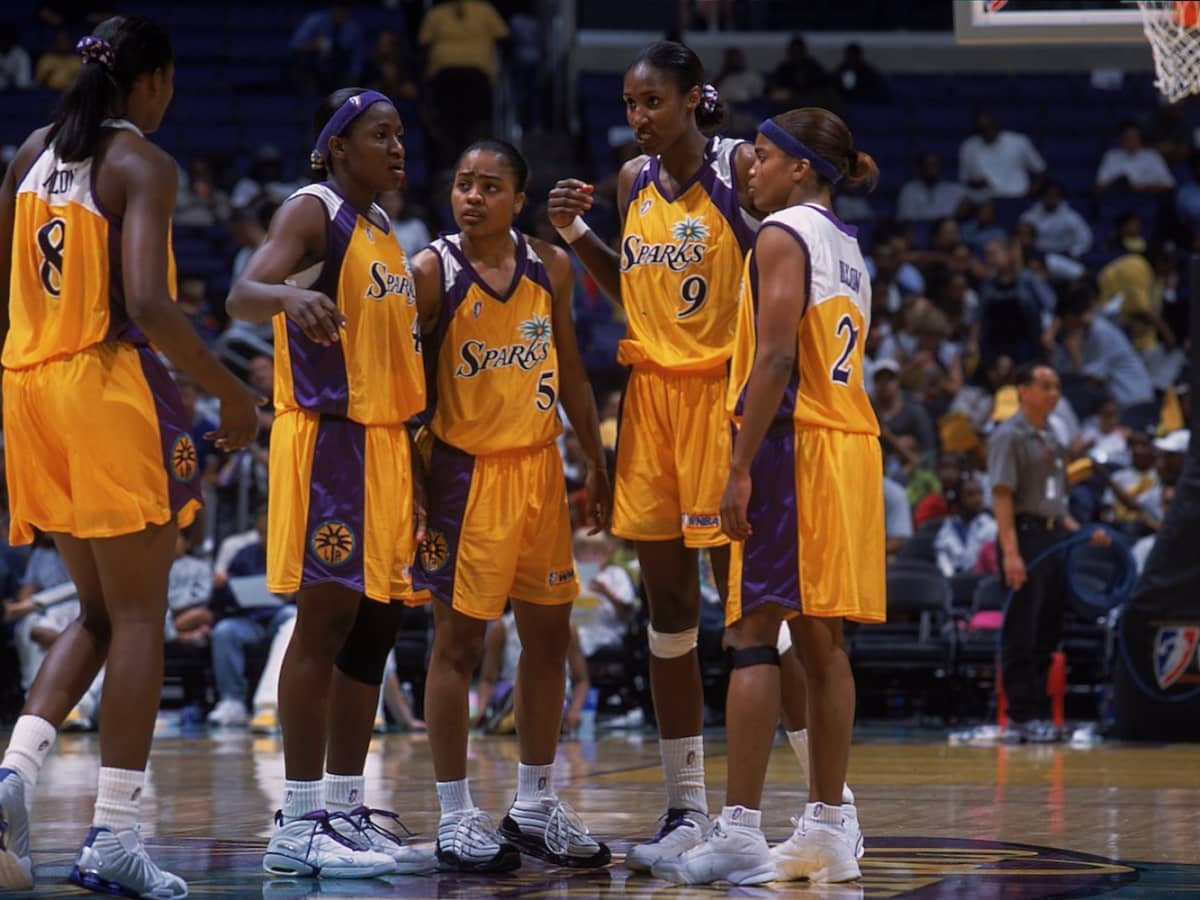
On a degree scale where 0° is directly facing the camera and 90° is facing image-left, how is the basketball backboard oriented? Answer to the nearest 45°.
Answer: approximately 0°

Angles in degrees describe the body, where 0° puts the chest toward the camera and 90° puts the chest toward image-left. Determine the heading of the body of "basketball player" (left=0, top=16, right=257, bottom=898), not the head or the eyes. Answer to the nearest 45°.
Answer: approximately 225°

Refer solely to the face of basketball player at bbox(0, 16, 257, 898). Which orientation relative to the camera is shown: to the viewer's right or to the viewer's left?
to the viewer's right

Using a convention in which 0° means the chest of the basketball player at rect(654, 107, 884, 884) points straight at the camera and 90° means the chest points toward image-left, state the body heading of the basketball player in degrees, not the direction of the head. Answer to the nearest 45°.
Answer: approximately 135°

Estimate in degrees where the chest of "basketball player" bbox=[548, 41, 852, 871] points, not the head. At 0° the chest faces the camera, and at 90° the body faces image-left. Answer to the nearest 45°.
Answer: approximately 45°

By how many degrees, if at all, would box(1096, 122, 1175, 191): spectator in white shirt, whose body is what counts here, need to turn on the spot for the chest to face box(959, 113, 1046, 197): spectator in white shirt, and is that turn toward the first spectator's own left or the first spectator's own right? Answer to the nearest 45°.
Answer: approximately 90° to the first spectator's own right

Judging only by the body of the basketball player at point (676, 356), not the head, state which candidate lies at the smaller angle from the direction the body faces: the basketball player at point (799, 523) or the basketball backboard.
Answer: the basketball player

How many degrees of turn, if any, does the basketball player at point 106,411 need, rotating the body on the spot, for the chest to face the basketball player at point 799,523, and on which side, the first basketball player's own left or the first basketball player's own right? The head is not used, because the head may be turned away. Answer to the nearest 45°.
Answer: approximately 45° to the first basketball player's own right

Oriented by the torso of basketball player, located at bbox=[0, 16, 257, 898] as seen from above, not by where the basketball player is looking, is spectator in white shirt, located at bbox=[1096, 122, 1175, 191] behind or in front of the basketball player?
in front
